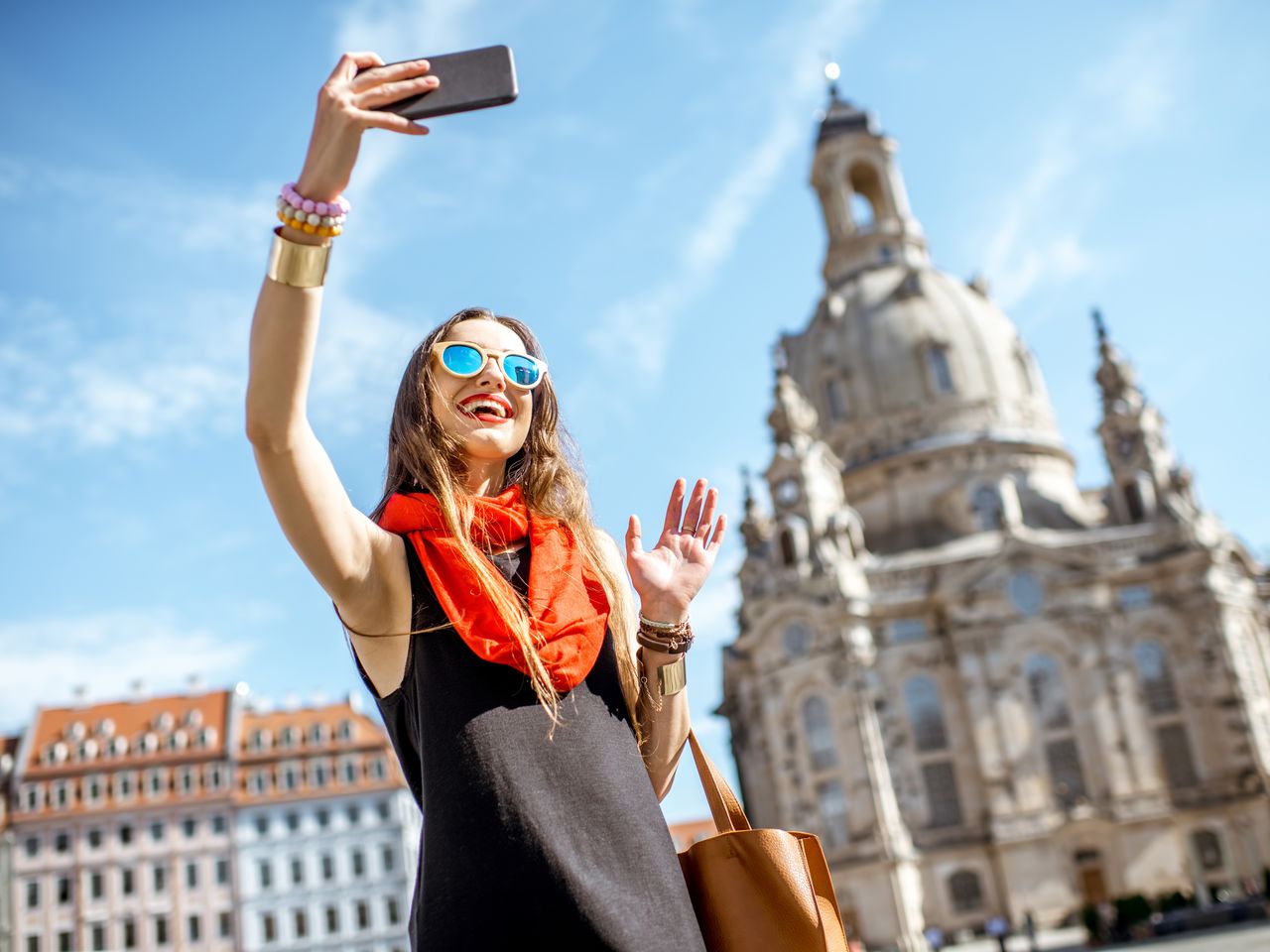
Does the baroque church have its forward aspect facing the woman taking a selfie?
yes

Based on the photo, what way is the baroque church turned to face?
toward the camera
